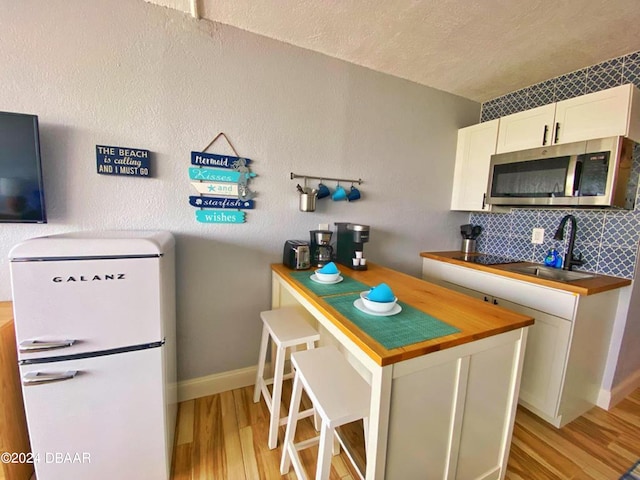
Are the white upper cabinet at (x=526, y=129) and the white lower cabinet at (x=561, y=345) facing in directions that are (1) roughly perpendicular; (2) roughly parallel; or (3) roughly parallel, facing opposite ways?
roughly parallel

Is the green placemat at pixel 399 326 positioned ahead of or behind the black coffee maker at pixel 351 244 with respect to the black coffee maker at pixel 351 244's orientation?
ahead

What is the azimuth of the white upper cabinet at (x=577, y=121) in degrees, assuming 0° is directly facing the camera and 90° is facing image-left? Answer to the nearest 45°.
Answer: approximately 45°

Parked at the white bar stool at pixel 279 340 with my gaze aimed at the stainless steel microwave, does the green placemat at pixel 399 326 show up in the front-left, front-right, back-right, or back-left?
front-right

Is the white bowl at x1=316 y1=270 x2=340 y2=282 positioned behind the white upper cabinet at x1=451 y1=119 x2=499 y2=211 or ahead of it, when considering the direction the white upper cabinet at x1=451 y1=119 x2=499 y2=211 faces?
ahead

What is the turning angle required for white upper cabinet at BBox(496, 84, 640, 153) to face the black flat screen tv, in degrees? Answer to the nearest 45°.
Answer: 0° — it already faces it

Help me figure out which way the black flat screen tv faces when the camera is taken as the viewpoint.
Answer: facing the viewer

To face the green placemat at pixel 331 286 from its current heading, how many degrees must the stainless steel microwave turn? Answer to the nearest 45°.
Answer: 0° — it already faces it

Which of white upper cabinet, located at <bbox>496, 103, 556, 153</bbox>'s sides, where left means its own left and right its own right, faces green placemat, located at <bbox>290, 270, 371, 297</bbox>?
front

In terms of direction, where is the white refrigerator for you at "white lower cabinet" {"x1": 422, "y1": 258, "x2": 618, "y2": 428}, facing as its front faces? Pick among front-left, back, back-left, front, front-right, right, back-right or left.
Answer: front

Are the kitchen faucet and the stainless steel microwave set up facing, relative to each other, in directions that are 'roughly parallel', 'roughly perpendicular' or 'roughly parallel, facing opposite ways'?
roughly parallel

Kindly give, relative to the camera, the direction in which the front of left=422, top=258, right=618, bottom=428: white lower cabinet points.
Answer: facing the viewer and to the left of the viewer

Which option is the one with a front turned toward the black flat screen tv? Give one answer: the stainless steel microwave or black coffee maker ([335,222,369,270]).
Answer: the stainless steel microwave

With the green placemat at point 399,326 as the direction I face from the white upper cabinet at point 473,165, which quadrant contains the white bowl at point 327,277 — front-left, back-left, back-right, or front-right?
front-right

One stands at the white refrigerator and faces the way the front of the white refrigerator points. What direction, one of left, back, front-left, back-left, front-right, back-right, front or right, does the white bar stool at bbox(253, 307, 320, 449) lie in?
left
